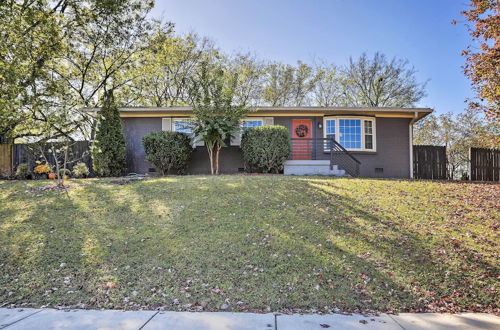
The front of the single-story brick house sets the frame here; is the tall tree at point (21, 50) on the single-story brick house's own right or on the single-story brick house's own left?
on the single-story brick house's own right

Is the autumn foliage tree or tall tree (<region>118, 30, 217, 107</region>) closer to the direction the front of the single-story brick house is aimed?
the autumn foliage tree

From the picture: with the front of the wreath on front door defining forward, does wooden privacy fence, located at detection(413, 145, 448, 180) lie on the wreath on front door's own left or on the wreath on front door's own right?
on the wreath on front door's own left

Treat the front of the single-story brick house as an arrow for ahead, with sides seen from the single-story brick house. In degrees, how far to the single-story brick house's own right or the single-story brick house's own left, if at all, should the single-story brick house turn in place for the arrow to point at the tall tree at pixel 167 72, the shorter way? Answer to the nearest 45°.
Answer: approximately 135° to the single-story brick house's own right

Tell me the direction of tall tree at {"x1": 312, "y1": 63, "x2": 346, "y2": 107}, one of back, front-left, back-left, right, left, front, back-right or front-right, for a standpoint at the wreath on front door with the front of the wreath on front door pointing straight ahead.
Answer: back

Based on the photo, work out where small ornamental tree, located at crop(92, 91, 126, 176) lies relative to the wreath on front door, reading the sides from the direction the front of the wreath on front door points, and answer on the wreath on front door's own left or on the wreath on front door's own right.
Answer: on the wreath on front door's own right

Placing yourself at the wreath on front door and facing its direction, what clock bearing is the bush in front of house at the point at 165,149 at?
The bush in front of house is roughly at 2 o'clock from the wreath on front door.

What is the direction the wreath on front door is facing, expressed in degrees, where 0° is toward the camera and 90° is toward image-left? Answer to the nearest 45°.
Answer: approximately 0°

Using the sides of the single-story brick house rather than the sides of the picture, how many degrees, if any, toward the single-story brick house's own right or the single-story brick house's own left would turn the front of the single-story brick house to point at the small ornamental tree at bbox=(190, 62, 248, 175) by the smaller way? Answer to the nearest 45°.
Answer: approximately 45° to the single-story brick house's own right

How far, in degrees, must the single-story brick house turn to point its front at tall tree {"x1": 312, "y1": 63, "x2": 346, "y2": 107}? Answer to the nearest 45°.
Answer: approximately 180°

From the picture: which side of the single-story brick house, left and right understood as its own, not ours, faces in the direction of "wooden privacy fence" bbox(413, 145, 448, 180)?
left

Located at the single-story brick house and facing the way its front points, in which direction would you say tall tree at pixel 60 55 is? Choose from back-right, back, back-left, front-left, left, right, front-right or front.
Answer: right
